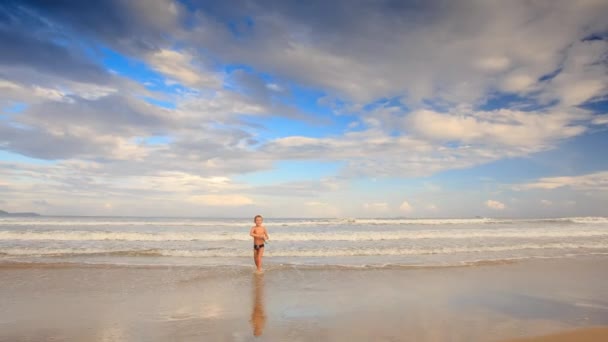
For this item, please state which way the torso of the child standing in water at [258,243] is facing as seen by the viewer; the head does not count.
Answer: toward the camera
